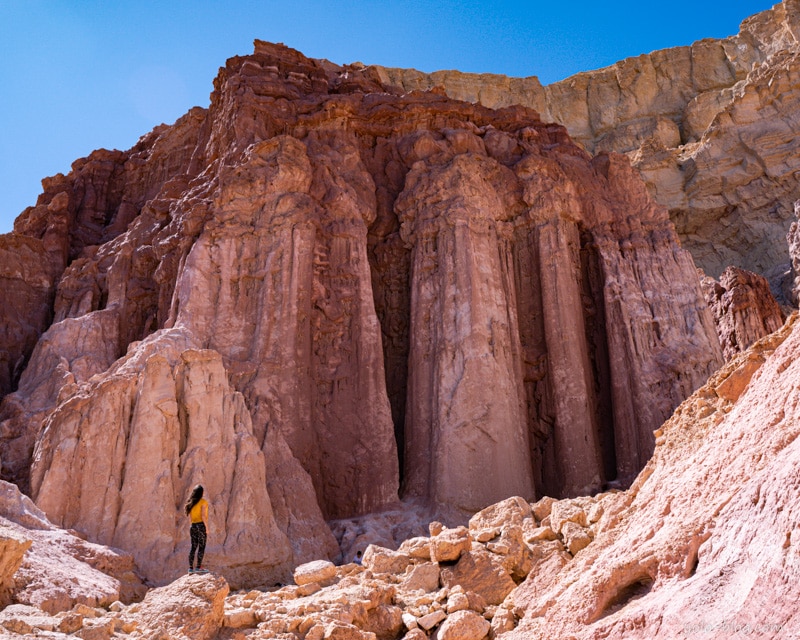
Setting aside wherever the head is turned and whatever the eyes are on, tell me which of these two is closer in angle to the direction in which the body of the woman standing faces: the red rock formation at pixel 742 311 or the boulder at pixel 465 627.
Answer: the red rock formation

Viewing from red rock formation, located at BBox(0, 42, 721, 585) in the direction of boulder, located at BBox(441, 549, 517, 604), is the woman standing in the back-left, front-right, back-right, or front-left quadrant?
front-right

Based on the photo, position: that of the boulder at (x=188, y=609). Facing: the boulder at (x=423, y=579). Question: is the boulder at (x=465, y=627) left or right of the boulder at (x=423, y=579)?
right

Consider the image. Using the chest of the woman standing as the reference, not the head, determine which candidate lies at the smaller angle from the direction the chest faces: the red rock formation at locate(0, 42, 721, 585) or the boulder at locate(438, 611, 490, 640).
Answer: the red rock formation

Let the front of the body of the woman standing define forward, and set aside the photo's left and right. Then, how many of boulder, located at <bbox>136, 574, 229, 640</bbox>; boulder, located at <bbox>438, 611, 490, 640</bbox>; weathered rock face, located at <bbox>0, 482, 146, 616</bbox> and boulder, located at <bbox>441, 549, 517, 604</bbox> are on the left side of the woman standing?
1

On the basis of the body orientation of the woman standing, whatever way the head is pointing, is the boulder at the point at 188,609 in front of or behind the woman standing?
behind

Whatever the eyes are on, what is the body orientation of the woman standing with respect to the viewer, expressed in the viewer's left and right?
facing away from the viewer and to the right of the viewer

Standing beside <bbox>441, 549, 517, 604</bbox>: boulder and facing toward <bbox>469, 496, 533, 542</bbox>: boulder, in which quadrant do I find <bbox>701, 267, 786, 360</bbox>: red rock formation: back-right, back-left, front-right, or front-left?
front-right

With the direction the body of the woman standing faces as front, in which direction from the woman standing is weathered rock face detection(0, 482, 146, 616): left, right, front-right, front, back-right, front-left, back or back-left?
left

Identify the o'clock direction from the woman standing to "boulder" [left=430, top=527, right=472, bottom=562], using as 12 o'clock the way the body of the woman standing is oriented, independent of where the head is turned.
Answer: The boulder is roughly at 2 o'clock from the woman standing.

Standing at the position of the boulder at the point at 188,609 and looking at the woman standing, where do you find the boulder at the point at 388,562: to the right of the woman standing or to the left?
right

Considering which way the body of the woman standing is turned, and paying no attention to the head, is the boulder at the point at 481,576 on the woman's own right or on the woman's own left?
on the woman's own right

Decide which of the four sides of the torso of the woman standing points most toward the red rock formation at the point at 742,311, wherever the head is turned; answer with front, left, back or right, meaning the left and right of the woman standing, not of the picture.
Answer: front

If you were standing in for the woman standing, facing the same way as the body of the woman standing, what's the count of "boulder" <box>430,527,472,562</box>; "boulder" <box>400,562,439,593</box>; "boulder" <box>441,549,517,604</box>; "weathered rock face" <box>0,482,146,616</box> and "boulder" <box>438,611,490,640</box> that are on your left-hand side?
1
